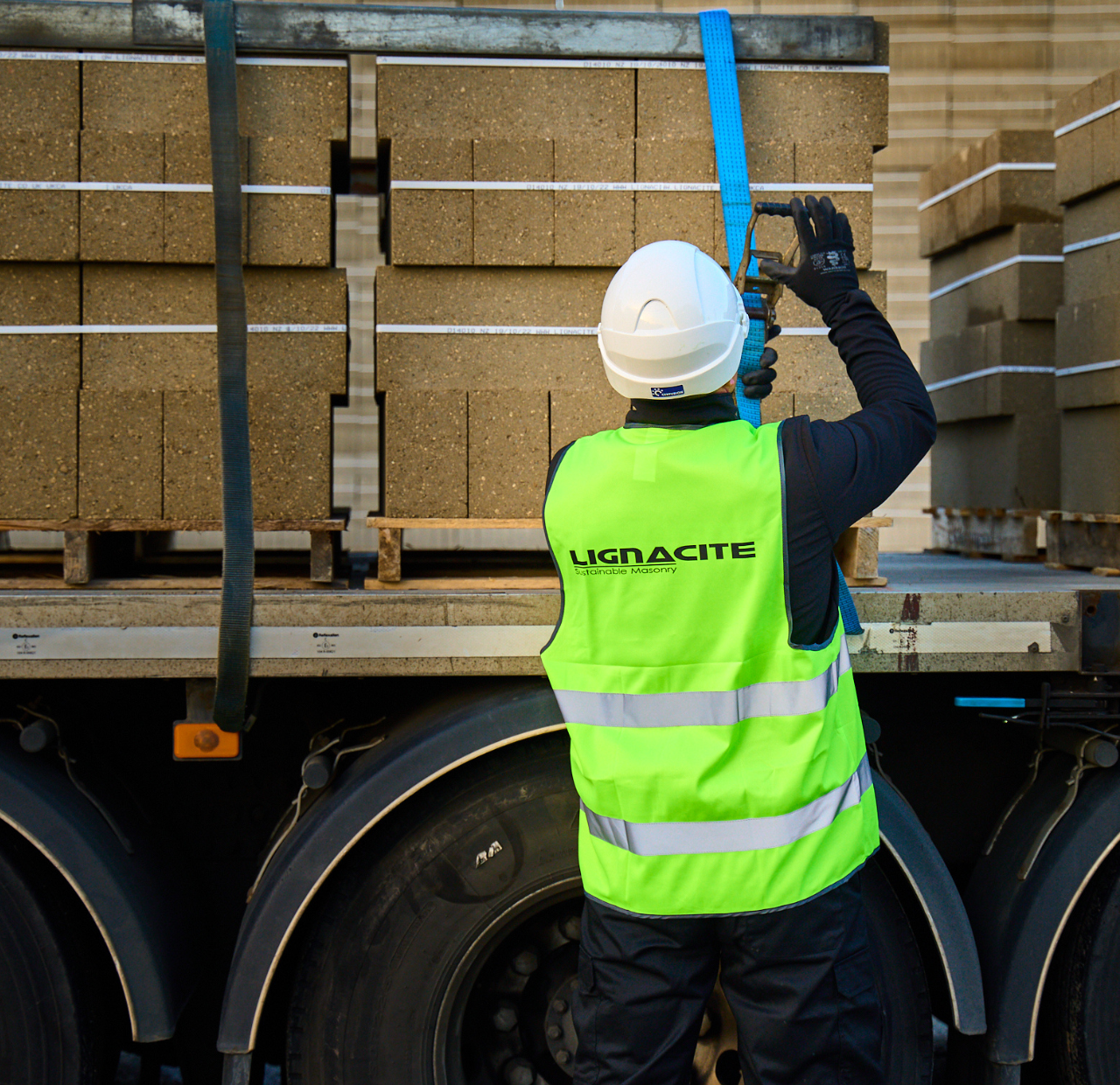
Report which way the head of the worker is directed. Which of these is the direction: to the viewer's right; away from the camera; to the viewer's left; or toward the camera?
away from the camera
